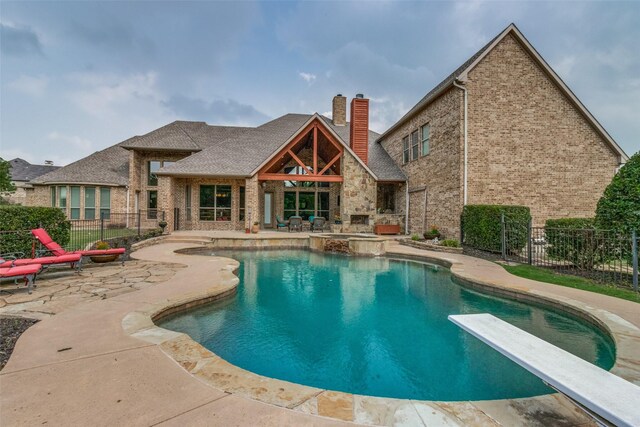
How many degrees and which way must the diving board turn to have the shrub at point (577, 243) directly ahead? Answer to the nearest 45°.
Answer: approximately 45° to its right

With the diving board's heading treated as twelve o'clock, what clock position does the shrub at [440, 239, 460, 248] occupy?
The shrub is roughly at 1 o'clock from the diving board.

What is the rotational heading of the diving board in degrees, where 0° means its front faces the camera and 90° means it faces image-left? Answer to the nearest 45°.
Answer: approximately 135°

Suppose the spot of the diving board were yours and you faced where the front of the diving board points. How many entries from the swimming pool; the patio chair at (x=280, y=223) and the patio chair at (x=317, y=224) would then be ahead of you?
3

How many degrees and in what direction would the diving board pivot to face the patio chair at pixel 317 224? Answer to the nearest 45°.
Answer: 0° — it already faces it

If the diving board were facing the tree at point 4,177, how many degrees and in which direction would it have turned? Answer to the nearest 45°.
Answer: approximately 45° to its left

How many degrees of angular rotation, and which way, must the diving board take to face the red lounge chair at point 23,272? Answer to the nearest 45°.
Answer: approximately 45° to its left

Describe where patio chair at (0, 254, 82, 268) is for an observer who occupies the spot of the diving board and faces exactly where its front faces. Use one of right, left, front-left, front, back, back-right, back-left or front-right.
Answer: front-left

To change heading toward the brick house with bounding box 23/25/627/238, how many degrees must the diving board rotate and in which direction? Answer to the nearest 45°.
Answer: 0° — it already faces it

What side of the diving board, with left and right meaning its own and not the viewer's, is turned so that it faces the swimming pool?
front

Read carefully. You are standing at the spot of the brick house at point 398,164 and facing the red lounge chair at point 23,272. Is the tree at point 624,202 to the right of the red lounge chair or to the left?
left

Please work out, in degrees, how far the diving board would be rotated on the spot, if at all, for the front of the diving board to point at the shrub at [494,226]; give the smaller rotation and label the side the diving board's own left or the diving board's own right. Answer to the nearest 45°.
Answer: approximately 45° to the diving board's own right

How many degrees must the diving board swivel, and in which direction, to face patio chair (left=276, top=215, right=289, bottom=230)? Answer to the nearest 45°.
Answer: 0° — it already faces it

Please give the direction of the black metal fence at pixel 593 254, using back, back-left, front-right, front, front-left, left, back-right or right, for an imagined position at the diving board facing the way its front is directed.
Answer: front-right

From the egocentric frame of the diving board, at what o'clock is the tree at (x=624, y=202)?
The tree is roughly at 2 o'clock from the diving board.
